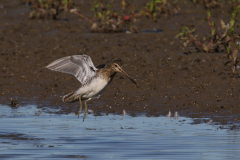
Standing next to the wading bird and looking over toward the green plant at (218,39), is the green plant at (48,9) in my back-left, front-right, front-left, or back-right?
front-left

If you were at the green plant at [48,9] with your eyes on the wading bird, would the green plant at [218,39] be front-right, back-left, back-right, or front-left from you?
front-left

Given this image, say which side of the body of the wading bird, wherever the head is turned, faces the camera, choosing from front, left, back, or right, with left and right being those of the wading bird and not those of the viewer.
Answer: right

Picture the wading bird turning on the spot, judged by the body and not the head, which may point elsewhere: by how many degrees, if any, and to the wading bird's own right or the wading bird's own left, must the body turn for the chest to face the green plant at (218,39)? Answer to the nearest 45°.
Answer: approximately 45° to the wading bird's own left

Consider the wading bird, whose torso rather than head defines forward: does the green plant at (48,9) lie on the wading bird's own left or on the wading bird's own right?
on the wading bird's own left
